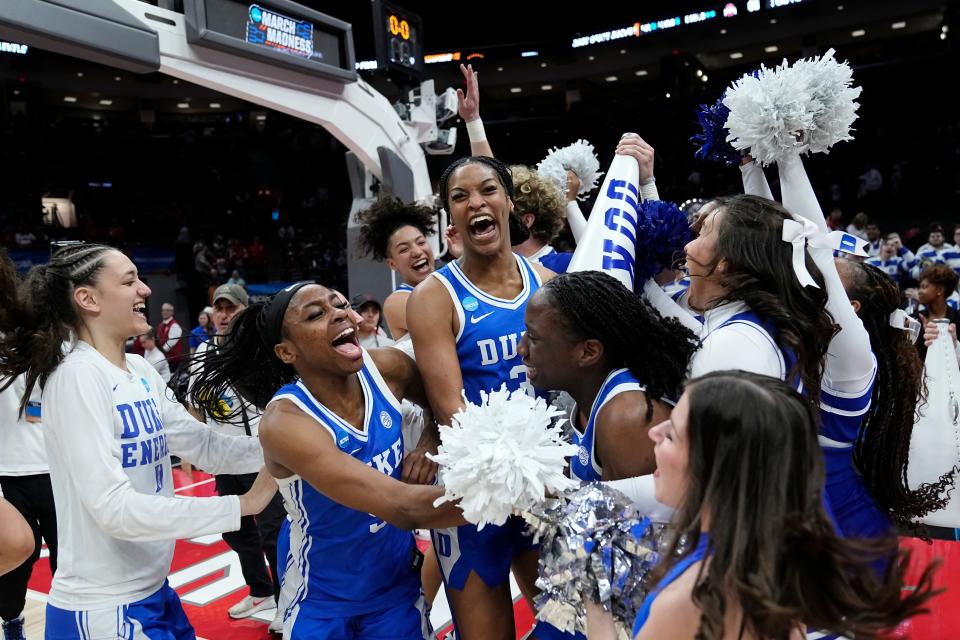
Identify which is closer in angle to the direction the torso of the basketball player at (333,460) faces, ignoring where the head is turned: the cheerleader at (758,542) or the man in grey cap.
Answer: the cheerleader

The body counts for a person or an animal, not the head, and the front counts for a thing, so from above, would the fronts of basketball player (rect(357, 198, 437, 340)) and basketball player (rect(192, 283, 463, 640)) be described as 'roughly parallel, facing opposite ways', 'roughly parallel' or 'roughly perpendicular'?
roughly parallel

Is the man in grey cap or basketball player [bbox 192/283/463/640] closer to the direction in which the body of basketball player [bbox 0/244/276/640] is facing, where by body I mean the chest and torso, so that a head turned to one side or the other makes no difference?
the basketball player

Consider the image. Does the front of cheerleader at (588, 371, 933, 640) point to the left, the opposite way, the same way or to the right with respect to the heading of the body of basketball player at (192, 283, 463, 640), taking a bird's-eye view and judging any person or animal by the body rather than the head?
the opposite way

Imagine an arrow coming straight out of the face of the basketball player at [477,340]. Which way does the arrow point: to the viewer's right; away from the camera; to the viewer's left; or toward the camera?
toward the camera

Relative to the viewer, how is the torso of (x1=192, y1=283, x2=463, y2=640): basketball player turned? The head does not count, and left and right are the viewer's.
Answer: facing the viewer and to the right of the viewer

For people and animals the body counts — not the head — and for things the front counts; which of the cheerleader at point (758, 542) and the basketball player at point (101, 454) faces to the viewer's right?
the basketball player

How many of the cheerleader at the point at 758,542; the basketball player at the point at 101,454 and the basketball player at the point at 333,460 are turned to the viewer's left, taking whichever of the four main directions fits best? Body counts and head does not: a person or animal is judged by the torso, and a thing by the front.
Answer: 1

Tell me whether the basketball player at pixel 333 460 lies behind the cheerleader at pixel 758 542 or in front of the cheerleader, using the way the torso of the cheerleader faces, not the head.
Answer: in front

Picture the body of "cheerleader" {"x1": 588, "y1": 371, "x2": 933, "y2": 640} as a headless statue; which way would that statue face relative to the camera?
to the viewer's left

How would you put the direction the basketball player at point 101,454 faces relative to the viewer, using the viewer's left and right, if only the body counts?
facing to the right of the viewer
